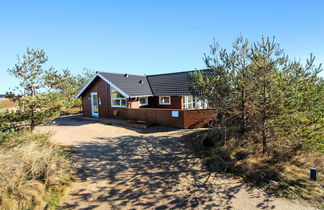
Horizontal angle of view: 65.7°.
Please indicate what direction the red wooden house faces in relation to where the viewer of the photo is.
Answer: facing the viewer and to the left of the viewer

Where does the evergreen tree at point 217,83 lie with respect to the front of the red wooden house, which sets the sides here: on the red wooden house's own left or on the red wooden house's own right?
on the red wooden house's own left

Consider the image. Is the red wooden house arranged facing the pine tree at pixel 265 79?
no

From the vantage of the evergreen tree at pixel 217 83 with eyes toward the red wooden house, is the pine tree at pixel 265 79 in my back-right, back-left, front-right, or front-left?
back-right
